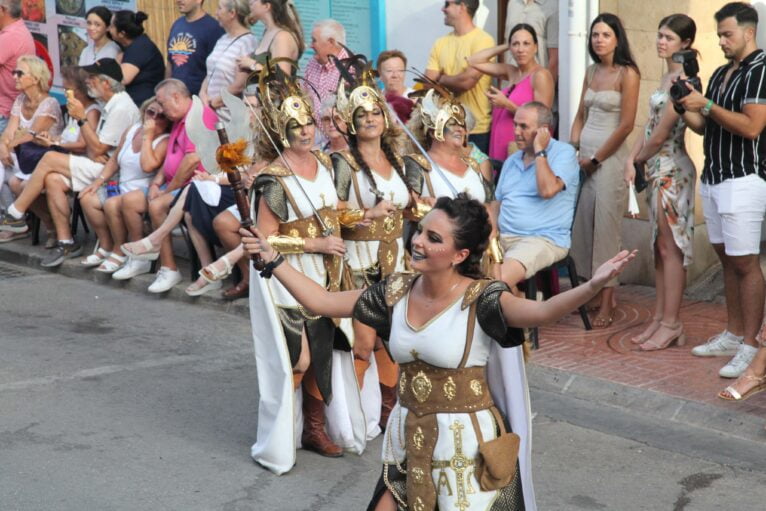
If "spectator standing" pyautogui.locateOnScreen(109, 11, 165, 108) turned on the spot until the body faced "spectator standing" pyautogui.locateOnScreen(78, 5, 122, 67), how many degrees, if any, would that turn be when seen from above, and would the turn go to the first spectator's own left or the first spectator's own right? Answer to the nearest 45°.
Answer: approximately 45° to the first spectator's own right

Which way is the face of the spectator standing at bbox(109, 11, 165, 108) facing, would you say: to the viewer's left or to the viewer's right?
to the viewer's left

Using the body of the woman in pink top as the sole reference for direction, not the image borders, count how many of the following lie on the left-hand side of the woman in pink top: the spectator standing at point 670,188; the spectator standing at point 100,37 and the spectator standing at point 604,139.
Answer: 2

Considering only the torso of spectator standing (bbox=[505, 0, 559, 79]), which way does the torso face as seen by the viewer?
toward the camera

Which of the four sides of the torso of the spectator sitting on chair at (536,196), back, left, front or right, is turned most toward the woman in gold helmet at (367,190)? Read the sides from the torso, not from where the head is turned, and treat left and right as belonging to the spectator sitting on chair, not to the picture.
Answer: front

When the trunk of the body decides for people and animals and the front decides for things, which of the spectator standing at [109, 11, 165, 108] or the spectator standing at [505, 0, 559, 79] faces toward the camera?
the spectator standing at [505, 0, 559, 79]

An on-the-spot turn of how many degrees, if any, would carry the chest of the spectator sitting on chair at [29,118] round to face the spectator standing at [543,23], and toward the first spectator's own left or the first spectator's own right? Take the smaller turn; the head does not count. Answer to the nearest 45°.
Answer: approximately 90° to the first spectator's own left

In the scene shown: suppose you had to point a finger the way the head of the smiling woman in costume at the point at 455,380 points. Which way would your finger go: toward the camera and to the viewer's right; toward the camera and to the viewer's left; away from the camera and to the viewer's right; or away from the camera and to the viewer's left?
toward the camera and to the viewer's left

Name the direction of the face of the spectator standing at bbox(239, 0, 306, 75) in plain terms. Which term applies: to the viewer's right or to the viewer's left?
to the viewer's left

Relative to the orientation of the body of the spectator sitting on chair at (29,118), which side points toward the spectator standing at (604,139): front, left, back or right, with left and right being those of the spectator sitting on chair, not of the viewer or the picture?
left

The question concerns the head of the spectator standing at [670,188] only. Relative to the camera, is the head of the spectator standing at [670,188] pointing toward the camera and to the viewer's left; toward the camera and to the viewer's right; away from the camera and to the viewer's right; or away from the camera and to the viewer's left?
toward the camera and to the viewer's left

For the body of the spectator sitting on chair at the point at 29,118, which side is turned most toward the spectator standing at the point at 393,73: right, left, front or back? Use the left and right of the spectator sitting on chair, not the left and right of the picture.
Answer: left

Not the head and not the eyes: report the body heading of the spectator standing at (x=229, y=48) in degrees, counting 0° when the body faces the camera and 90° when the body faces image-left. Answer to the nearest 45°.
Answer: approximately 45°

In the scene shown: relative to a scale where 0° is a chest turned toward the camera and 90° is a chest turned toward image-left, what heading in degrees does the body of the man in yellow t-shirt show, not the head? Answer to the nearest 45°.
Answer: approximately 45°

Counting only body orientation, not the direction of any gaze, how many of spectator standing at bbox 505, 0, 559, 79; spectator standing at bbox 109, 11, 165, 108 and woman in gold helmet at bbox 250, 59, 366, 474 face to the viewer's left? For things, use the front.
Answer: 1
